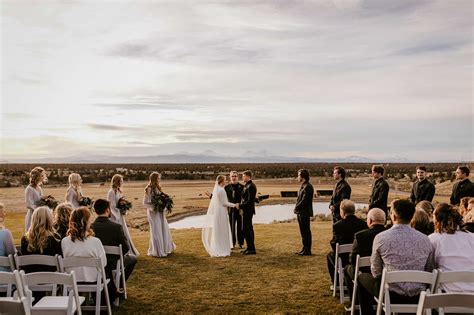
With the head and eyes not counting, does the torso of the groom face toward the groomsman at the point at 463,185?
no

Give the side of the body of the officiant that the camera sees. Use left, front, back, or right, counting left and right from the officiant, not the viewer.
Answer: front

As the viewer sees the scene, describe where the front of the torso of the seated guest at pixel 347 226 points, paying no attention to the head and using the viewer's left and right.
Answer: facing away from the viewer and to the left of the viewer

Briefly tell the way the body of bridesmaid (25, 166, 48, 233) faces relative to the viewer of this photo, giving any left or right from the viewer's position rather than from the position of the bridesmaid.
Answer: facing to the right of the viewer

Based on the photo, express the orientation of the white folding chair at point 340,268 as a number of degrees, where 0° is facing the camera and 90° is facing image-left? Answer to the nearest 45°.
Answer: approximately 135°

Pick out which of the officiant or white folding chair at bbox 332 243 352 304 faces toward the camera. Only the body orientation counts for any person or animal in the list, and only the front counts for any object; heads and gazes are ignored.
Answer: the officiant

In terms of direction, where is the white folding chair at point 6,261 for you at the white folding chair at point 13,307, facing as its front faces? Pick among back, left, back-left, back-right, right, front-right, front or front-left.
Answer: front-left

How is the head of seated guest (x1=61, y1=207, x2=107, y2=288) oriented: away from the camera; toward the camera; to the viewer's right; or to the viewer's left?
away from the camera

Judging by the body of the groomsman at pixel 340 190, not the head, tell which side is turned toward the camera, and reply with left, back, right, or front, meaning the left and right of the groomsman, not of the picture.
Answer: left

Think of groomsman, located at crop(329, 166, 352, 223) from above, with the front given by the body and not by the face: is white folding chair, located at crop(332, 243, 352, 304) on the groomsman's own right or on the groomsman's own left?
on the groomsman's own left

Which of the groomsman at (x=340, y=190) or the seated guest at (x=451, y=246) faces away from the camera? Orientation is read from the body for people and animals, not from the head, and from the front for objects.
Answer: the seated guest

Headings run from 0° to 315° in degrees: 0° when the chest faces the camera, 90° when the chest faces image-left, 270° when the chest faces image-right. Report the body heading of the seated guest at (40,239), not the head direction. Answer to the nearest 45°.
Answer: approximately 180°

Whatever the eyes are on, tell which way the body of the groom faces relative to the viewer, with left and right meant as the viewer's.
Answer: facing to the left of the viewer

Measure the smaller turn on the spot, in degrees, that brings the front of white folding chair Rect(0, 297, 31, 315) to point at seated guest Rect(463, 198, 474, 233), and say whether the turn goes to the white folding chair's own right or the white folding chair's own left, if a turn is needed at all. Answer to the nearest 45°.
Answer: approximately 45° to the white folding chair's own right

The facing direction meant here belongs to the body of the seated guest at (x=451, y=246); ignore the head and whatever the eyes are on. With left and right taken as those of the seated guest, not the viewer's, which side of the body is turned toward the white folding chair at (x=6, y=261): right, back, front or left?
left

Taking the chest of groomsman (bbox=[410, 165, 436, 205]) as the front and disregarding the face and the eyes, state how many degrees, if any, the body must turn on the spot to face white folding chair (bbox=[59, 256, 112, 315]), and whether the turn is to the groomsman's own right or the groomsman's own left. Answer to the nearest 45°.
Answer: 0° — they already face it

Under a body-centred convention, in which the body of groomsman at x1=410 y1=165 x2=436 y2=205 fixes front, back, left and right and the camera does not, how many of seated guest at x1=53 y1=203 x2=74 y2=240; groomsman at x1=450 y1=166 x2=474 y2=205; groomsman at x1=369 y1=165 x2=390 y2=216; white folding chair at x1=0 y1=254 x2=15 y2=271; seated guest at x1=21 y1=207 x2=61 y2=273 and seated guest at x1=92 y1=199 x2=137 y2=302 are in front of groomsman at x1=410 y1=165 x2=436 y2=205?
5

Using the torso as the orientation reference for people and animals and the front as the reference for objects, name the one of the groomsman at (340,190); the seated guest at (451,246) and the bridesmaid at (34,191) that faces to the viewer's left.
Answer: the groomsman

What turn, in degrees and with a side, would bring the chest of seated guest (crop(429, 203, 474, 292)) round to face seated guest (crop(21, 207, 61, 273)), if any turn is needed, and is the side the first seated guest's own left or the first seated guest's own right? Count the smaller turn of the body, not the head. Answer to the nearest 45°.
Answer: approximately 90° to the first seated guest's own left

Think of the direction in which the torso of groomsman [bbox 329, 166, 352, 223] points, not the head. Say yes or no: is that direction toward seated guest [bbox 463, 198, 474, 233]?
no

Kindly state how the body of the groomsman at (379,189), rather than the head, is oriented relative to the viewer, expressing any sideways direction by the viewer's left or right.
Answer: facing to the left of the viewer

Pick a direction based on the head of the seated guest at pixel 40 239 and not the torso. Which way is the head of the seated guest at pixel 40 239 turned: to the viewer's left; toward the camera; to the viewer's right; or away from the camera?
away from the camera

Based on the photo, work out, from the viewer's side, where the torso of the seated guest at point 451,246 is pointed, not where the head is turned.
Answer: away from the camera

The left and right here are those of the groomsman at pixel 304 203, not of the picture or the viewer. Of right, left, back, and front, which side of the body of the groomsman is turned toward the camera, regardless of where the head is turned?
left
